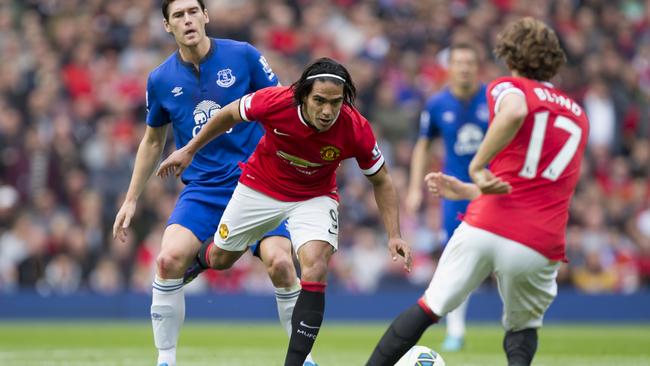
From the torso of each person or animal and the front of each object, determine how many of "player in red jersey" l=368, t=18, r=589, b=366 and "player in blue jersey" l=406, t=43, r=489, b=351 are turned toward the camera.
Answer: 1

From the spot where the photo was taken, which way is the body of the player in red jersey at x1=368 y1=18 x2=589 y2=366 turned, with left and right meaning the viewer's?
facing away from the viewer and to the left of the viewer

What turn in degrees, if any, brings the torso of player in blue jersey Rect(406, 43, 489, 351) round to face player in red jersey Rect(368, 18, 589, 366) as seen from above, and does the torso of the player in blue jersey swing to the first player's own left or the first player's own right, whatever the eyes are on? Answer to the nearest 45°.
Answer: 0° — they already face them

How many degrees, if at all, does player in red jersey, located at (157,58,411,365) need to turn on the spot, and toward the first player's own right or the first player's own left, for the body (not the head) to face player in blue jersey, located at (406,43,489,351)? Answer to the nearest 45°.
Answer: approximately 135° to the first player's own left

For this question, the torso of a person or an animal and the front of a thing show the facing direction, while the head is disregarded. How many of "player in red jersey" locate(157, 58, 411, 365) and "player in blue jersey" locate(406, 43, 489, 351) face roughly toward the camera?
2

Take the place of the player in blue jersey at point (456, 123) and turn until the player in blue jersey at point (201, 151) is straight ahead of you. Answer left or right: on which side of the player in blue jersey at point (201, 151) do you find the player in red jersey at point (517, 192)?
left
